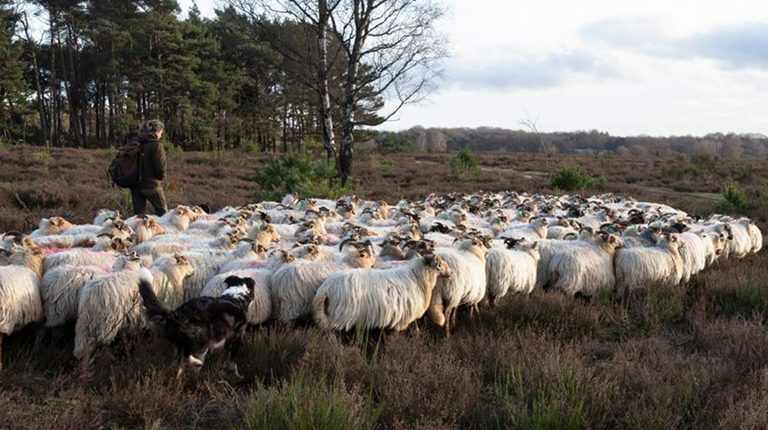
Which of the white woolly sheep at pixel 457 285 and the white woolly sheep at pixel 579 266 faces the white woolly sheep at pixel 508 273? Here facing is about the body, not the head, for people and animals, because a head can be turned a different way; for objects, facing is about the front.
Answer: the white woolly sheep at pixel 457 285

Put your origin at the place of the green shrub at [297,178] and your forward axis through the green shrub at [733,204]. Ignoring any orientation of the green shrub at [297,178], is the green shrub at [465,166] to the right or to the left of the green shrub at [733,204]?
left

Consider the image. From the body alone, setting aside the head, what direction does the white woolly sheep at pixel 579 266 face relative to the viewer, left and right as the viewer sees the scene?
facing to the right of the viewer

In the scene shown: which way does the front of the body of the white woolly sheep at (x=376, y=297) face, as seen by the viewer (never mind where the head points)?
to the viewer's right

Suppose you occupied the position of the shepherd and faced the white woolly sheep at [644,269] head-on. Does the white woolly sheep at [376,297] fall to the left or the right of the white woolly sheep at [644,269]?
right

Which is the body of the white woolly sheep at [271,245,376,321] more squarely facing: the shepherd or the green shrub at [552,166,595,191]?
the green shrub

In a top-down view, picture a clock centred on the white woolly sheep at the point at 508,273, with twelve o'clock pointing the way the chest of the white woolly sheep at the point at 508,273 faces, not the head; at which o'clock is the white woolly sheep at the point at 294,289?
the white woolly sheep at the point at 294,289 is roughly at 6 o'clock from the white woolly sheep at the point at 508,273.

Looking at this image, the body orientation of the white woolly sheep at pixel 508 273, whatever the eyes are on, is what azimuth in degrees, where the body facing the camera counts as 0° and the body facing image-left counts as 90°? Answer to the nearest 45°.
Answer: approximately 225°

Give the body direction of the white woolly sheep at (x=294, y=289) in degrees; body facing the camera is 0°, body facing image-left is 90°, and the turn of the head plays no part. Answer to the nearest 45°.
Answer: approximately 270°

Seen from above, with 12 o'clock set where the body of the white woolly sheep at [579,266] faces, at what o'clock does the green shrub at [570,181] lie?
The green shrub is roughly at 9 o'clock from the white woolly sheep.
